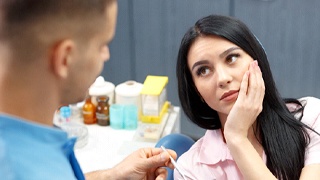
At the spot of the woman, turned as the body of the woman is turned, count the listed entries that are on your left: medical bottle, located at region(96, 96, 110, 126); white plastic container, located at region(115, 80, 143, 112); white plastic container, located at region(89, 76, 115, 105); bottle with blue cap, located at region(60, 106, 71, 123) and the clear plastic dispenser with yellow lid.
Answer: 0

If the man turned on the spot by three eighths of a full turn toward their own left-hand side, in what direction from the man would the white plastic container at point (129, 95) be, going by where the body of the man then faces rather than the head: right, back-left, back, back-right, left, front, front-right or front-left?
right

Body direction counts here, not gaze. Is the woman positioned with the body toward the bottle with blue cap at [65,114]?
no

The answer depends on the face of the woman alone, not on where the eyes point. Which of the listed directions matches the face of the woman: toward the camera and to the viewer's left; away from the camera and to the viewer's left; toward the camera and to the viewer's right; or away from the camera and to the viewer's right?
toward the camera and to the viewer's left

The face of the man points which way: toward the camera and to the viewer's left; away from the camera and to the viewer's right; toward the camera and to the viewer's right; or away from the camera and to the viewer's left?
away from the camera and to the viewer's right

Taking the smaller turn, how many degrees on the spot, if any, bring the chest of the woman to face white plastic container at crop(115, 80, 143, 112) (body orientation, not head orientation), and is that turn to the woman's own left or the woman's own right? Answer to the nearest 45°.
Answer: approximately 90° to the woman's own right

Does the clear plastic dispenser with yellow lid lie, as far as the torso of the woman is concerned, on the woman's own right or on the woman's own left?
on the woman's own right

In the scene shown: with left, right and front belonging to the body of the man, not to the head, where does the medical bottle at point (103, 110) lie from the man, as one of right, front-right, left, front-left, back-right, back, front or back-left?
front-left

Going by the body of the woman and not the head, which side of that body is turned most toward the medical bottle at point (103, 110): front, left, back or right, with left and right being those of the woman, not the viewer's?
right

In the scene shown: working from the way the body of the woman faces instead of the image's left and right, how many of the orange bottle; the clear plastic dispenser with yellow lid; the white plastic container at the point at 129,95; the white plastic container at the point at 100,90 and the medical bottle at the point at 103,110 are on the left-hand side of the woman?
0

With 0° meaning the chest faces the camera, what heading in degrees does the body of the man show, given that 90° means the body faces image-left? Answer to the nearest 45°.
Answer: approximately 225°

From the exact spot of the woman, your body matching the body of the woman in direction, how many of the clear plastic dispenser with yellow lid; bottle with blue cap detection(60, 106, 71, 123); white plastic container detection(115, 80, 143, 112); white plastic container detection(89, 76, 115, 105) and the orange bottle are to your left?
0

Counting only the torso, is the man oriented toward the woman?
yes

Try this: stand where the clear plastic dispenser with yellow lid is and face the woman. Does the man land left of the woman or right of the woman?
right

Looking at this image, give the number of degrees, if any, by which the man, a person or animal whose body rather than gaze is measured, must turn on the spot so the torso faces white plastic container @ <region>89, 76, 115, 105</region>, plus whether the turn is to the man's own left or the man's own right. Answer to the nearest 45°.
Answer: approximately 45° to the man's own left

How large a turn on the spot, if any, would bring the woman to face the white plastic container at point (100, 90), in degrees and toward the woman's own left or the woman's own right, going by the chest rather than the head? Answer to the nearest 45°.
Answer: approximately 90° to the woman's own right

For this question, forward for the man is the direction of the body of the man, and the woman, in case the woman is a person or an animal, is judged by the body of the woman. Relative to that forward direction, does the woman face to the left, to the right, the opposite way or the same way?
the opposite way

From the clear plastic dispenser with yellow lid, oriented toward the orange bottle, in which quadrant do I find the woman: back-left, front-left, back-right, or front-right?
back-left

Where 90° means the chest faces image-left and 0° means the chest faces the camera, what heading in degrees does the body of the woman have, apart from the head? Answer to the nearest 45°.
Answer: approximately 45°

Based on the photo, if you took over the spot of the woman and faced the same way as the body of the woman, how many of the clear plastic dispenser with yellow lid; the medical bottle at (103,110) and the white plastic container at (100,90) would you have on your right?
3
